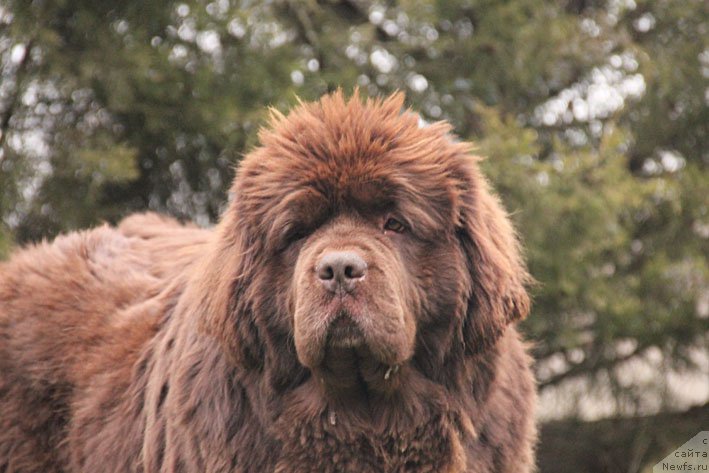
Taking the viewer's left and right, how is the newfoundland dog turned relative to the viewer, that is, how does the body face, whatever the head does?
facing the viewer and to the right of the viewer
